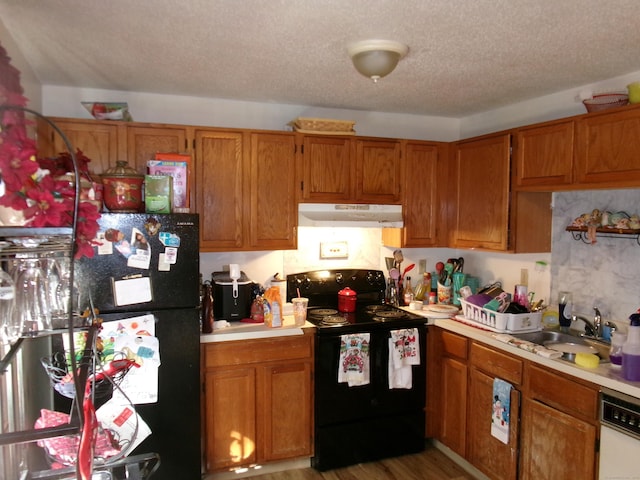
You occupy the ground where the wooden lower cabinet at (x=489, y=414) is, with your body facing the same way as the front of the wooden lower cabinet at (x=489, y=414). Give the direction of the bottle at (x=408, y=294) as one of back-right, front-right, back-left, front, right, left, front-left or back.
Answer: right

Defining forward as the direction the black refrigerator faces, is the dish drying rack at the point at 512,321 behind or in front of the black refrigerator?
in front

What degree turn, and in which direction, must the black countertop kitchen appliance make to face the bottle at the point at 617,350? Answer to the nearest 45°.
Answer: approximately 45° to its left

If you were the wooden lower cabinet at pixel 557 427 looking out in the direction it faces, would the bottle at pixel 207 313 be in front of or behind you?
in front

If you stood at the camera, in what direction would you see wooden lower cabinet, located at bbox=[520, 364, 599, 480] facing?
facing the viewer and to the left of the viewer

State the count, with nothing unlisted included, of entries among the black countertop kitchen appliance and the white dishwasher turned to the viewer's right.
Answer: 0

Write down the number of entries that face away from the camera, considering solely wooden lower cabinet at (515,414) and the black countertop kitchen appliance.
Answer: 0

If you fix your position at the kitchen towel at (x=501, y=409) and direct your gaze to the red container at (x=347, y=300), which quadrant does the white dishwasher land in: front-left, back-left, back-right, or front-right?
back-left

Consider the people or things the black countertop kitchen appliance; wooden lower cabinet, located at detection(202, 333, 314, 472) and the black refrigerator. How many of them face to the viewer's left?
0

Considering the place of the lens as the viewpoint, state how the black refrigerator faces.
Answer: facing the viewer and to the right of the viewer

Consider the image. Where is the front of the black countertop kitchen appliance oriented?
toward the camera

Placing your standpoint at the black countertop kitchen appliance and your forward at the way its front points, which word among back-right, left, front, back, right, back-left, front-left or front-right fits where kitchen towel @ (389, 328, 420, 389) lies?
left
